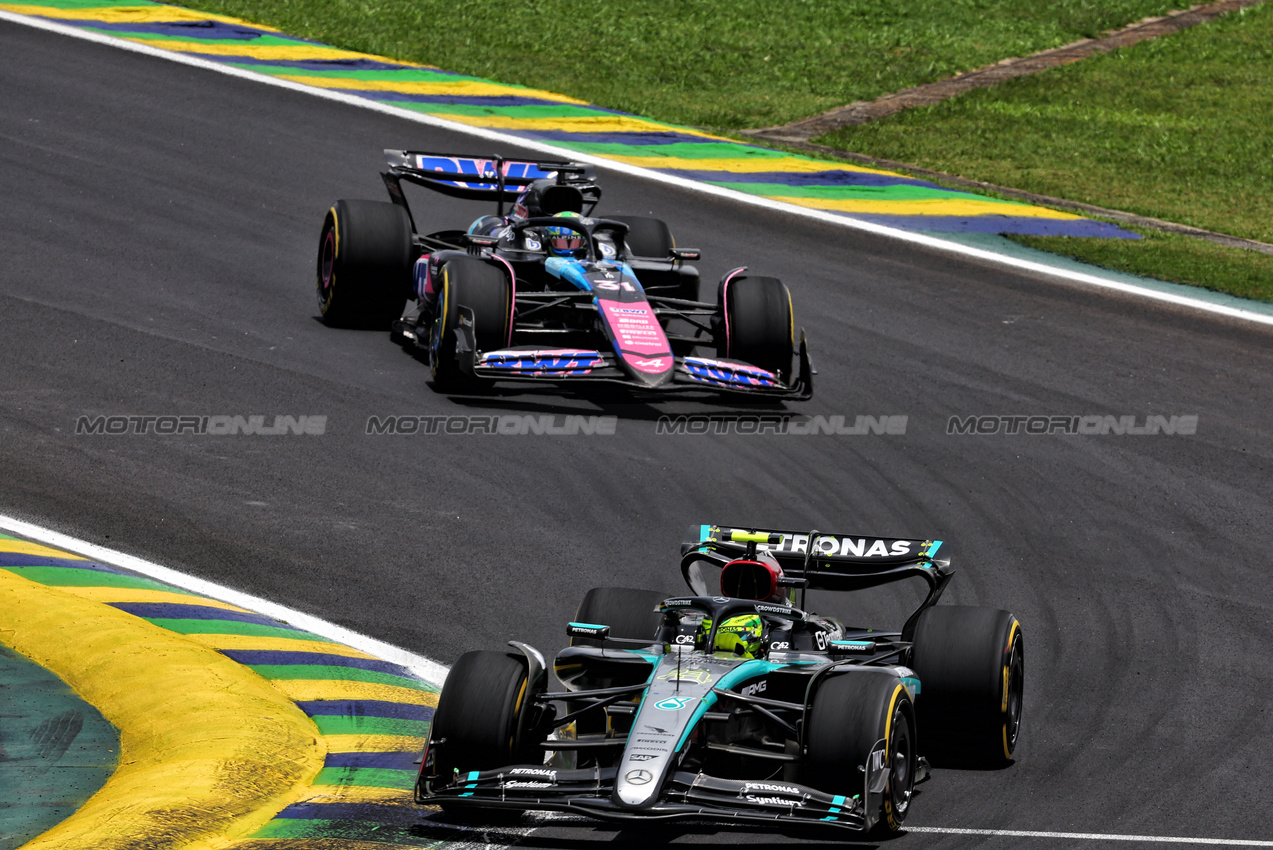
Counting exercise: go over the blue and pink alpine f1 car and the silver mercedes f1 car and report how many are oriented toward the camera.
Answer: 2

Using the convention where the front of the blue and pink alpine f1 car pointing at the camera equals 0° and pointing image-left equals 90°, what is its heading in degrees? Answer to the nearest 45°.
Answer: approximately 0°

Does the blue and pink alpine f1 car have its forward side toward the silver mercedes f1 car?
yes

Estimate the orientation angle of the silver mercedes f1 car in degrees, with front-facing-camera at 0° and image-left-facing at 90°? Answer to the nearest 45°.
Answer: approximately 0°

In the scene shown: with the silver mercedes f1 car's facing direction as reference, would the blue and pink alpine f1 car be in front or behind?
behind
